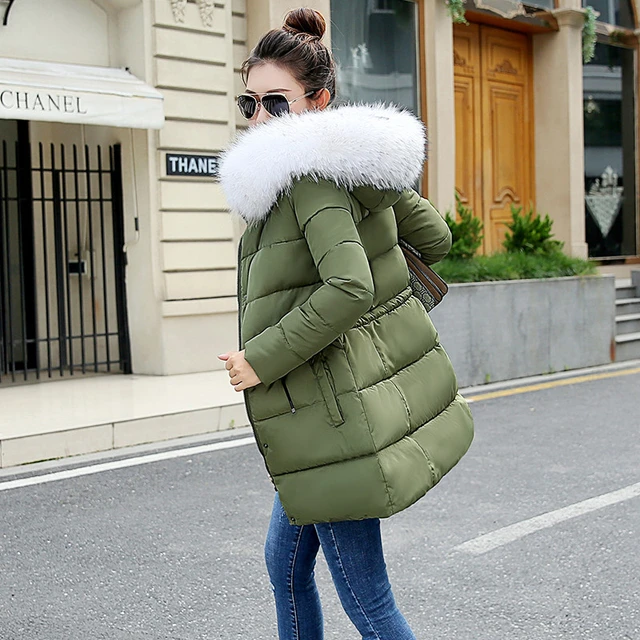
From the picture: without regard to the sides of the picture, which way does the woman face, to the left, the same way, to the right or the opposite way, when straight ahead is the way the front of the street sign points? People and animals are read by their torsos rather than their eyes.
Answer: to the right

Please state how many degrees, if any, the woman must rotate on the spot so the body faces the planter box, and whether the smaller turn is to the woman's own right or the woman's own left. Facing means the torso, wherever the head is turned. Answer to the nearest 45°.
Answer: approximately 90° to the woman's own right

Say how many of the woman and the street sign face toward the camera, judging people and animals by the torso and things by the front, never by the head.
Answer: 1

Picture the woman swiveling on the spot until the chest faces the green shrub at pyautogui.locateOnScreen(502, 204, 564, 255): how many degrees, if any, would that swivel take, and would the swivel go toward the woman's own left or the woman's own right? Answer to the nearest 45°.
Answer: approximately 90° to the woman's own right

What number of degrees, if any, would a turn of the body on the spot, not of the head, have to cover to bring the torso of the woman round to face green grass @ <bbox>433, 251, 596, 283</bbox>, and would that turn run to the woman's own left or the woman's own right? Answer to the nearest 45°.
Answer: approximately 90° to the woman's own right

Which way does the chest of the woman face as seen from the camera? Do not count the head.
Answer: to the viewer's left

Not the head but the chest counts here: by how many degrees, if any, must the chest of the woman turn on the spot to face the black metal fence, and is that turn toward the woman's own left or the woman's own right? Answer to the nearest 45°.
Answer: approximately 90° to the woman's own right

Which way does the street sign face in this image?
toward the camera

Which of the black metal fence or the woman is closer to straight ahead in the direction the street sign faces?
the woman

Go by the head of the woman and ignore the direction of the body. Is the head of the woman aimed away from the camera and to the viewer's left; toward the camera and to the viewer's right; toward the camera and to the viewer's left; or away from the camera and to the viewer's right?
toward the camera and to the viewer's left

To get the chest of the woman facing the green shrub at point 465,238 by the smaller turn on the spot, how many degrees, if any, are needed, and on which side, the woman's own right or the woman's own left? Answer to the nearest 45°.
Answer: approximately 90° to the woman's own right

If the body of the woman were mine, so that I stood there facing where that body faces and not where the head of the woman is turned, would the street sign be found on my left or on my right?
on my right
